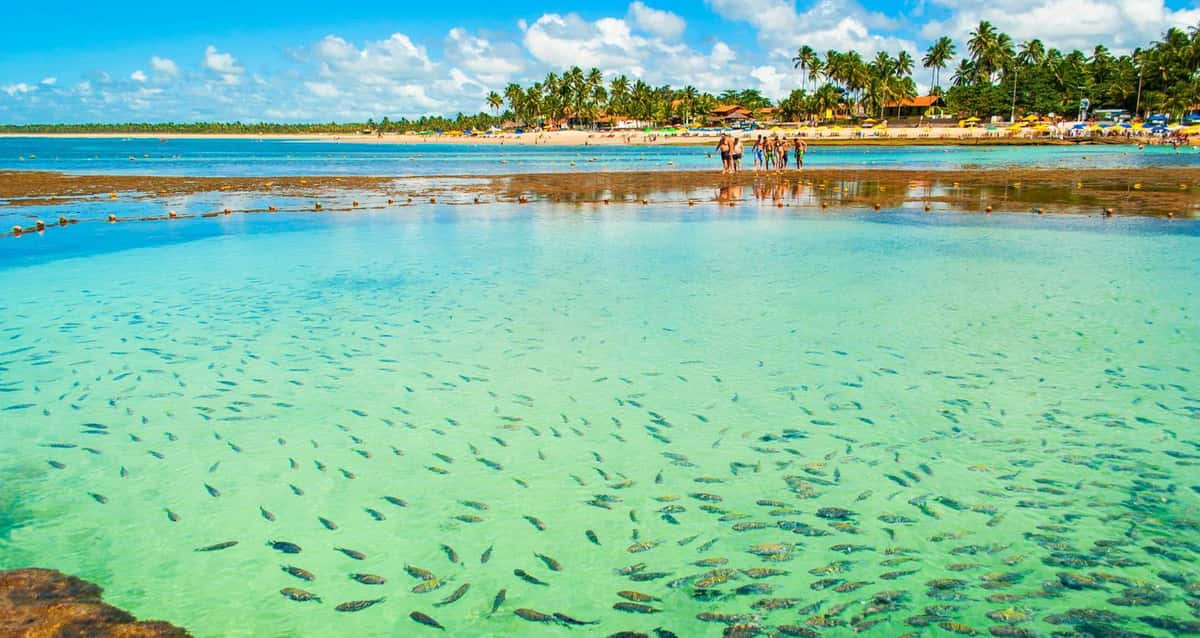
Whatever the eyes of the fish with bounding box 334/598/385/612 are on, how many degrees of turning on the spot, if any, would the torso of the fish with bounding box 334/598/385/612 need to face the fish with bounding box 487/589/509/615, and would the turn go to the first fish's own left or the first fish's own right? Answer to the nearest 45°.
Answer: approximately 180°

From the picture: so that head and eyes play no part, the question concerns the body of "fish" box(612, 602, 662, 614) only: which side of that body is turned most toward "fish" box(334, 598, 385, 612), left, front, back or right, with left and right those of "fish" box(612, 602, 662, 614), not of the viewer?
front

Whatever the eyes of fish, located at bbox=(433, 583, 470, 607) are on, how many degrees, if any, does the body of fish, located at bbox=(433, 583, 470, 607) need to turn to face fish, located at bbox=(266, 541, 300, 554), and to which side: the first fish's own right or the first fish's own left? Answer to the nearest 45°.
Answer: approximately 90° to the first fish's own left

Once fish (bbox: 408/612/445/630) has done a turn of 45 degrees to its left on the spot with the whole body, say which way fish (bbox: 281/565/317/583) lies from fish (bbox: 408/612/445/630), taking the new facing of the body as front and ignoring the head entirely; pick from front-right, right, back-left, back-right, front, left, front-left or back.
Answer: right

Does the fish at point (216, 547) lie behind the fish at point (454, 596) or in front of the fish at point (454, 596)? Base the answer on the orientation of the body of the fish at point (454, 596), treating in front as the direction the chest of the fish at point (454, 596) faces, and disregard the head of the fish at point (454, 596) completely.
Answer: in front

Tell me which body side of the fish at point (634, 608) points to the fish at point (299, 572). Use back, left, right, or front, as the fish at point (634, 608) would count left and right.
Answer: front

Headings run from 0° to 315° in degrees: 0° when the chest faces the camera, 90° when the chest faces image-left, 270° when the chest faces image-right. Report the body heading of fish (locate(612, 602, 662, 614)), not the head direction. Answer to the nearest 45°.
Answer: approximately 90°

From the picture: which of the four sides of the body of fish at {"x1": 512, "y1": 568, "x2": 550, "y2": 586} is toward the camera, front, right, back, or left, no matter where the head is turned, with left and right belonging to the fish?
left

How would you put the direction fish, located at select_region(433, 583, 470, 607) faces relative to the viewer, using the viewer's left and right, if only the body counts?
facing away from the viewer and to the right of the viewer

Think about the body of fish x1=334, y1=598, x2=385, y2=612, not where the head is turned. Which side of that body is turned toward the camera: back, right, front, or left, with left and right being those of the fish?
left

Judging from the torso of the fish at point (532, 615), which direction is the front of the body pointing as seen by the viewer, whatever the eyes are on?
to the viewer's left
